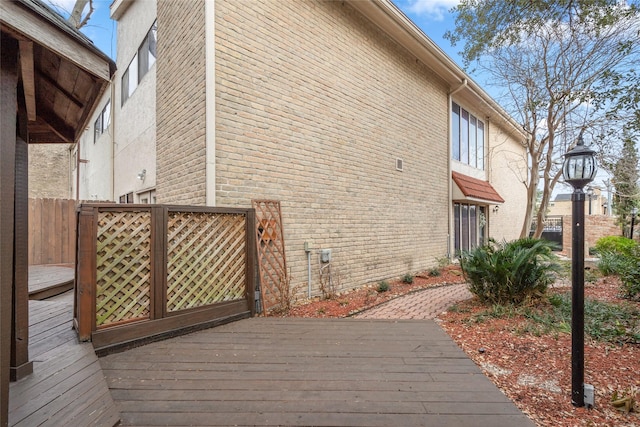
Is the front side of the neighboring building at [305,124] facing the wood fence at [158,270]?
no

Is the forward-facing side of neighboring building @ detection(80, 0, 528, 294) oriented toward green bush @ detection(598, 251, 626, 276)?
no

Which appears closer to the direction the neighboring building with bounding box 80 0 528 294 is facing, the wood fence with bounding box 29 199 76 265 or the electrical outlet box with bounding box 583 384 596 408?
the electrical outlet box

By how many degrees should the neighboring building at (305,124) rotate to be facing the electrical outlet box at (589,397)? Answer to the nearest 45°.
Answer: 0° — it already faces it

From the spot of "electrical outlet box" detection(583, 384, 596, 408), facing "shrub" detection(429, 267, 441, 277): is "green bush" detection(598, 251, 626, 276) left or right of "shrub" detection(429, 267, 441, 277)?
right

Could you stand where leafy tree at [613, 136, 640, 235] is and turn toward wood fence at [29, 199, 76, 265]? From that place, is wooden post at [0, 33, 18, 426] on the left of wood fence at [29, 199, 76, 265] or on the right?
left

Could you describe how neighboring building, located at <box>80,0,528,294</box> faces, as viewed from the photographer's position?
facing the viewer and to the right of the viewer

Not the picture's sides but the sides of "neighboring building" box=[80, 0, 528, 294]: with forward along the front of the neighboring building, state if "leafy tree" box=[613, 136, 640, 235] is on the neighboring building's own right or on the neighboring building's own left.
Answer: on the neighboring building's own left

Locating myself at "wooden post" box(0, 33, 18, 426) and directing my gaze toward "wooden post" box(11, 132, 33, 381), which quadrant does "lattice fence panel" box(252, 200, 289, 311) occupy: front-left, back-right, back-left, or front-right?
front-right

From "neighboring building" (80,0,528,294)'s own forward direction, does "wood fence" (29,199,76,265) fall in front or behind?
behind

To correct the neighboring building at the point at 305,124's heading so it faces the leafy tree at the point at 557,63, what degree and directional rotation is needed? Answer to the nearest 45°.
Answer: approximately 45° to its left

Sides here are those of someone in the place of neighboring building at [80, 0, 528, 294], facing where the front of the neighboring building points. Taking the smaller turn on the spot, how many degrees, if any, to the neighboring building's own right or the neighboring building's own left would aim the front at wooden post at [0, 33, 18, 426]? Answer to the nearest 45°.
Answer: approximately 45° to the neighboring building's own right

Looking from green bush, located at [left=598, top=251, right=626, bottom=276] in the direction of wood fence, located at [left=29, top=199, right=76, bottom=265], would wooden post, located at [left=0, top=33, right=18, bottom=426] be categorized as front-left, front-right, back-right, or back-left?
front-left
